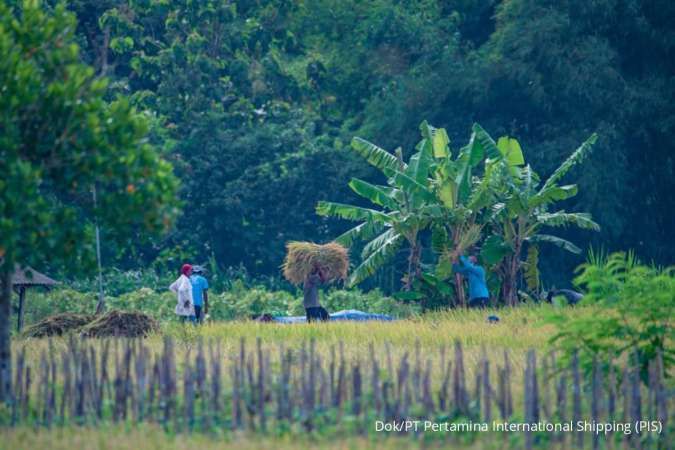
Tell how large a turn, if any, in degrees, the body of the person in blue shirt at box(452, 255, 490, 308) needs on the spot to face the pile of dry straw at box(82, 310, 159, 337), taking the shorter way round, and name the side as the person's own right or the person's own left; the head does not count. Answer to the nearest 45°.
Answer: approximately 45° to the person's own left

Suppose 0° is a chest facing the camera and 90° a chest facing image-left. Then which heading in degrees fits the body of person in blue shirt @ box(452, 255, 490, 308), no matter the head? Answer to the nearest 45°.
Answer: approximately 90°

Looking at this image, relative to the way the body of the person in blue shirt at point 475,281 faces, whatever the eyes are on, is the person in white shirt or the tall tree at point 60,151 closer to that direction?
the person in white shirt

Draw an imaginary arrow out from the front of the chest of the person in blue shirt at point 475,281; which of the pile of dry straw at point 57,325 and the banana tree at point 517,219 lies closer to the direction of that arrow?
the pile of dry straw

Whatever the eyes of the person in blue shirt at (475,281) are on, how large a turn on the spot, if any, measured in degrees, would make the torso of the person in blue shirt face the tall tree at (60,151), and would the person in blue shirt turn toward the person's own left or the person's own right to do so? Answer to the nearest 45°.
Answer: approximately 45° to the person's own left

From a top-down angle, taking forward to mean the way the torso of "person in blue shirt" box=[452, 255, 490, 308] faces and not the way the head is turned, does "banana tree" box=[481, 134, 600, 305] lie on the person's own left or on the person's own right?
on the person's own right

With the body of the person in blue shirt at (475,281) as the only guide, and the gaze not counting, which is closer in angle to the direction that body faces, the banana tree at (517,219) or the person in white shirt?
the person in white shirt

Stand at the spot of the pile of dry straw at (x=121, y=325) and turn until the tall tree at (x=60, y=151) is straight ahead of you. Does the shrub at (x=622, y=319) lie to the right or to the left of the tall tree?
left

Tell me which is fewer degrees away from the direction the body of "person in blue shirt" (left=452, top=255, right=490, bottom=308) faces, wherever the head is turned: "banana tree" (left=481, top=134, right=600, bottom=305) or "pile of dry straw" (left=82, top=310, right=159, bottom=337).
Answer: the pile of dry straw

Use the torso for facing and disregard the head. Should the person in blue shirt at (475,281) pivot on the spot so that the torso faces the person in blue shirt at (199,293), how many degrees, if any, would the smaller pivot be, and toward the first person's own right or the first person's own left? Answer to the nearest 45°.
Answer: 0° — they already face them

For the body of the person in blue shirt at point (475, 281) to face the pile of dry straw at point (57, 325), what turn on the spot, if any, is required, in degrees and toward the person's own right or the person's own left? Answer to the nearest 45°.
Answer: approximately 45° to the person's own left
